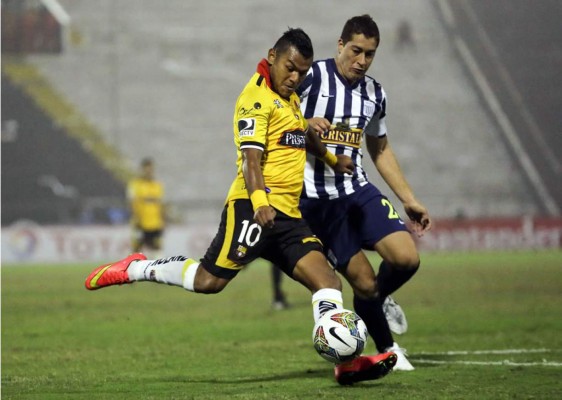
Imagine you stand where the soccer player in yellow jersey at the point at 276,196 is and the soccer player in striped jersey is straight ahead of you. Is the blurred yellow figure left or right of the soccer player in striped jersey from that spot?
left

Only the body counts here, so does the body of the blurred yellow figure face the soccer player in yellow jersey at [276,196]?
yes

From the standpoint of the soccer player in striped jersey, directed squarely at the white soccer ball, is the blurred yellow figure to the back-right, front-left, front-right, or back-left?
back-right

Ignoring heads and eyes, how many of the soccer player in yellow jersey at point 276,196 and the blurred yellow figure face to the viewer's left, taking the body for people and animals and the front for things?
0

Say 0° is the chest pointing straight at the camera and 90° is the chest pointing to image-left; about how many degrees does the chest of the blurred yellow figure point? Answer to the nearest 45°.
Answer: approximately 0°

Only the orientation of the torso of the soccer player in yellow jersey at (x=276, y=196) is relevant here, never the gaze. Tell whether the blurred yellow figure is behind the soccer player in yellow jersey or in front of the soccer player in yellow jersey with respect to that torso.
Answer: behind
